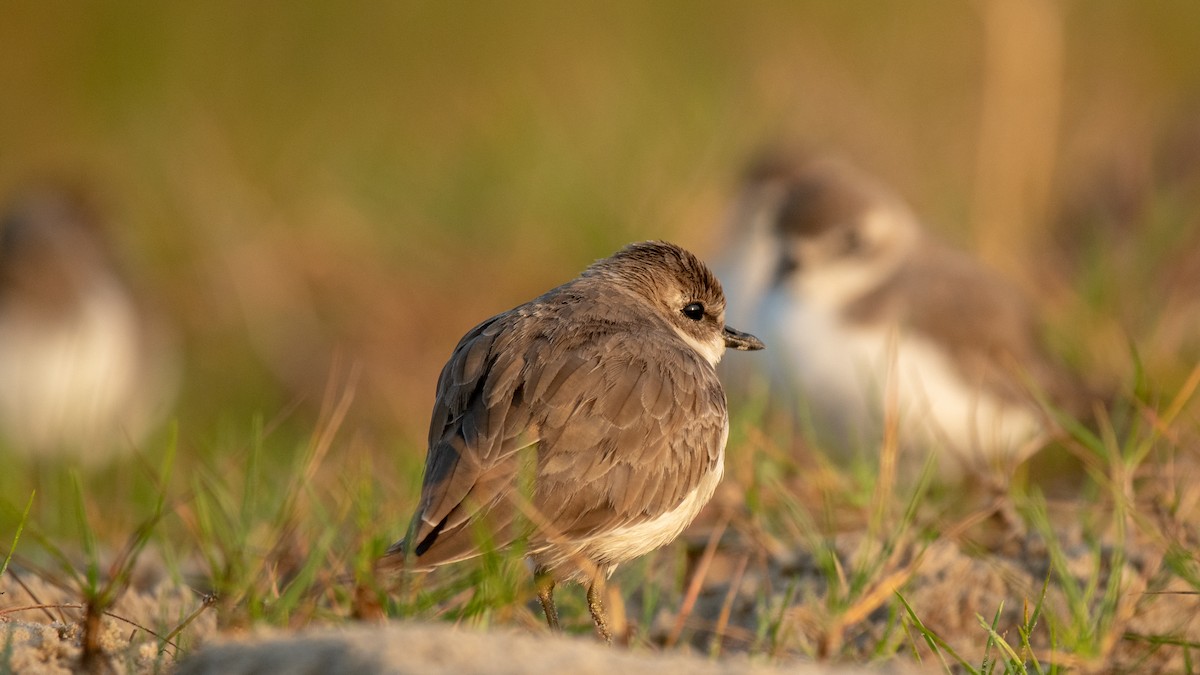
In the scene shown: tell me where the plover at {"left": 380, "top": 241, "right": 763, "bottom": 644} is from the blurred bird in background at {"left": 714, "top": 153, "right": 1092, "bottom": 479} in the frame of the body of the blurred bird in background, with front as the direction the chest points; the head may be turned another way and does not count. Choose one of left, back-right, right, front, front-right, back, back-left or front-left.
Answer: front-left

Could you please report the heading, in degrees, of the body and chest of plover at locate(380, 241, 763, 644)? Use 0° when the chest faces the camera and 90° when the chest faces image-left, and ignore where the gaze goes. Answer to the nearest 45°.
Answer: approximately 225°

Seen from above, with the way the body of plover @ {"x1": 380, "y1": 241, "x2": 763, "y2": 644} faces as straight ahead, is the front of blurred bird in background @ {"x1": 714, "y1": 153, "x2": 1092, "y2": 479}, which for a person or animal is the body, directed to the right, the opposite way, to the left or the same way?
the opposite way

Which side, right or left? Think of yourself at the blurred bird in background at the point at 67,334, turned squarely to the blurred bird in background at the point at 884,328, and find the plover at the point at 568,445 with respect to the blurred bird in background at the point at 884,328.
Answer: right

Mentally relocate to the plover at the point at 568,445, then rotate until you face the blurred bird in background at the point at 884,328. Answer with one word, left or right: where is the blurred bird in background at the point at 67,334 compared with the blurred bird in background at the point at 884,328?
left

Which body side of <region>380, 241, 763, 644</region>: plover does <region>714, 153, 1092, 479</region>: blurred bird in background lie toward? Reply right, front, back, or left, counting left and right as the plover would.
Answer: front

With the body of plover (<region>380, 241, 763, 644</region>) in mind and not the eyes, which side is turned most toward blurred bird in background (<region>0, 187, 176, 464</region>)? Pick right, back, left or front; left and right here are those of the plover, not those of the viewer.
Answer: left

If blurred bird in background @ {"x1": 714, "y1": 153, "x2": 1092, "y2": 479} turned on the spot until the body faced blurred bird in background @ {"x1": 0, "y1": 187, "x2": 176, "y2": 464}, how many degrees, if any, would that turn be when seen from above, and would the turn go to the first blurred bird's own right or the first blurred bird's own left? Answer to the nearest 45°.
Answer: approximately 45° to the first blurred bird's own right
